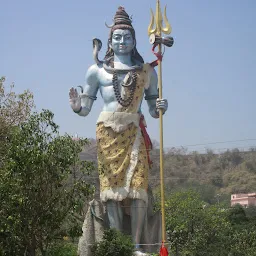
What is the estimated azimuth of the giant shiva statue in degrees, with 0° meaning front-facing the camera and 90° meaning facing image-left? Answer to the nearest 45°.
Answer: approximately 0°

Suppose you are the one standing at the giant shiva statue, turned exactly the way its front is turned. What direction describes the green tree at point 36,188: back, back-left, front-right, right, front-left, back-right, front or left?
front-right
